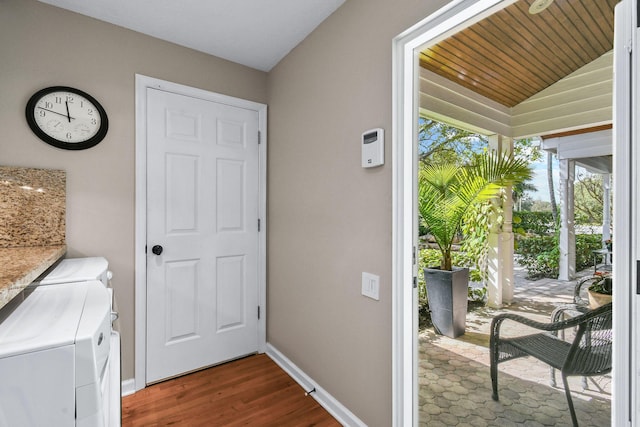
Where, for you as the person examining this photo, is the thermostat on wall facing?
facing the viewer and to the left of the viewer

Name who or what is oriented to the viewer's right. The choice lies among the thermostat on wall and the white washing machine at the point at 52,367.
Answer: the white washing machine

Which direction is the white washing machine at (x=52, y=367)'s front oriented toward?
to the viewer's right

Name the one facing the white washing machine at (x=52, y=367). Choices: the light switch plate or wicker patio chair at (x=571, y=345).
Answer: the light switch plate

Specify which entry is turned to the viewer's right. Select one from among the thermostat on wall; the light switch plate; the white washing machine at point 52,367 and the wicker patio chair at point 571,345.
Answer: the white washing machine

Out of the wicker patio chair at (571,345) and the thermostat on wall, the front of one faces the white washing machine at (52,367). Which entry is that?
the thermostat on wall

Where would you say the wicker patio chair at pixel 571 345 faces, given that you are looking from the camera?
facing away from the viewer and to the left of the viewer

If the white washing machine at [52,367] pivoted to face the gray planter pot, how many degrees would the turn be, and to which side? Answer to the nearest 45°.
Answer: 0° — it already faces it

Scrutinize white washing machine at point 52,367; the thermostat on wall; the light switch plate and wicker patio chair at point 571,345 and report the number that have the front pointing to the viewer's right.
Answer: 1
